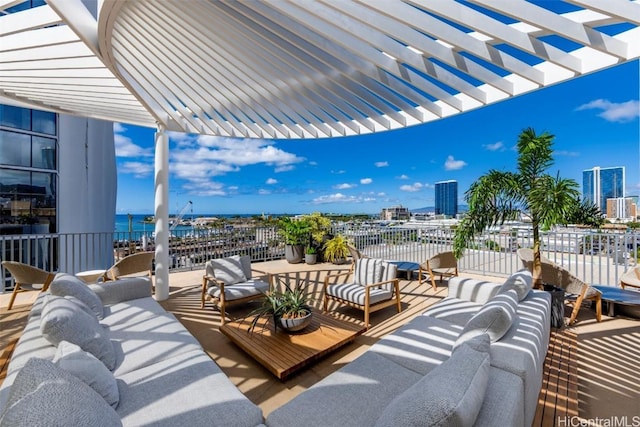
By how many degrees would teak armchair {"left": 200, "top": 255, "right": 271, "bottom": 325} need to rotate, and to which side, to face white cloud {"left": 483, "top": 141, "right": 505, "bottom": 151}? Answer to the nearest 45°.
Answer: approximately 90° to its left

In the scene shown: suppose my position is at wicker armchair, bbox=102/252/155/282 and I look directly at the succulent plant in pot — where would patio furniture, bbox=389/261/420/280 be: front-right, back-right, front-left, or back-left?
front-left

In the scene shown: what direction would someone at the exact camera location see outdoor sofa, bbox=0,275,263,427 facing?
facing to the right of the viewer

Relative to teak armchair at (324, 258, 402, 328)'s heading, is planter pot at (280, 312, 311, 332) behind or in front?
in front

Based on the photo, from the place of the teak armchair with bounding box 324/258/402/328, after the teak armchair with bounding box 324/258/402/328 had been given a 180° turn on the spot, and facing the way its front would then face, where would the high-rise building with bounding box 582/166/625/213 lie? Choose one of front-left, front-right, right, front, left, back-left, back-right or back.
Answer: front

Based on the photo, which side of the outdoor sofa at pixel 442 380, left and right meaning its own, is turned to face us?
left

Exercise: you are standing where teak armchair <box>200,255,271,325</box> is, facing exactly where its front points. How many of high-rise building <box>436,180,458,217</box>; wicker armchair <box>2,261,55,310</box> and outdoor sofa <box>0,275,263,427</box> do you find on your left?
1

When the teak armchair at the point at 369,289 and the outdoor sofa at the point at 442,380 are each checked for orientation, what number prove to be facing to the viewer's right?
0

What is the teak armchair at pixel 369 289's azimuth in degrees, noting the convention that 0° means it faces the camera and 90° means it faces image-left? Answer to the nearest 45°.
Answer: approximately 45°

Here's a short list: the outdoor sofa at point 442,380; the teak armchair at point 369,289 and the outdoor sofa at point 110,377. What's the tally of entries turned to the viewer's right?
1

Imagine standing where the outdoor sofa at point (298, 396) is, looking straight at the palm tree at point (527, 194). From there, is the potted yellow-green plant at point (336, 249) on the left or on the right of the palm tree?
left

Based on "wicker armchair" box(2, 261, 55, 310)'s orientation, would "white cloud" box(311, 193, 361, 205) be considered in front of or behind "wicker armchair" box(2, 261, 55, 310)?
in front

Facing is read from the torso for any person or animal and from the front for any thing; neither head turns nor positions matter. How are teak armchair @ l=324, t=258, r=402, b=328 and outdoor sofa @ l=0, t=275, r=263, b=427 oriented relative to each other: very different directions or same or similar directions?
very different directions
